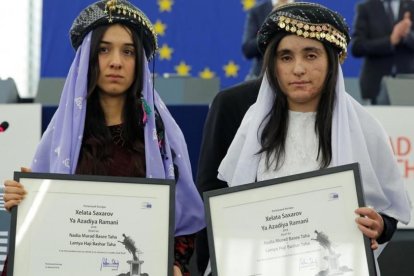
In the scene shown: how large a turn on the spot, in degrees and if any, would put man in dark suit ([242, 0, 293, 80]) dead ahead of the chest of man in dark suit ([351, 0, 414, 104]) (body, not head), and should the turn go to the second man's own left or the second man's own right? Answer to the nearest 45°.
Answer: approximately 135° to the second man's own right

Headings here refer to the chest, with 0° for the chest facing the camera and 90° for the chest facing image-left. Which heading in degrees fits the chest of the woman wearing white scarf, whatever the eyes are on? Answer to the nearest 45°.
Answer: approximately 0°

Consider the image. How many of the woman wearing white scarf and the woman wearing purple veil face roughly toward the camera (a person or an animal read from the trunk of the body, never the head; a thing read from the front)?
2

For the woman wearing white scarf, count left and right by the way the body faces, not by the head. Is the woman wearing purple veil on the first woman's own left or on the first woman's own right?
on the first woman's own right

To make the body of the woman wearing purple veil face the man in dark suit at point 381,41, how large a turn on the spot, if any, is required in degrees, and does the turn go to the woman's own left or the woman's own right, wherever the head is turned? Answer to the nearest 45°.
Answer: approximately 135° to the woman's own left

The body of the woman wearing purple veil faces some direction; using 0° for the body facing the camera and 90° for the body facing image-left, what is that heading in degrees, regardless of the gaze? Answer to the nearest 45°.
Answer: approximately 0°
